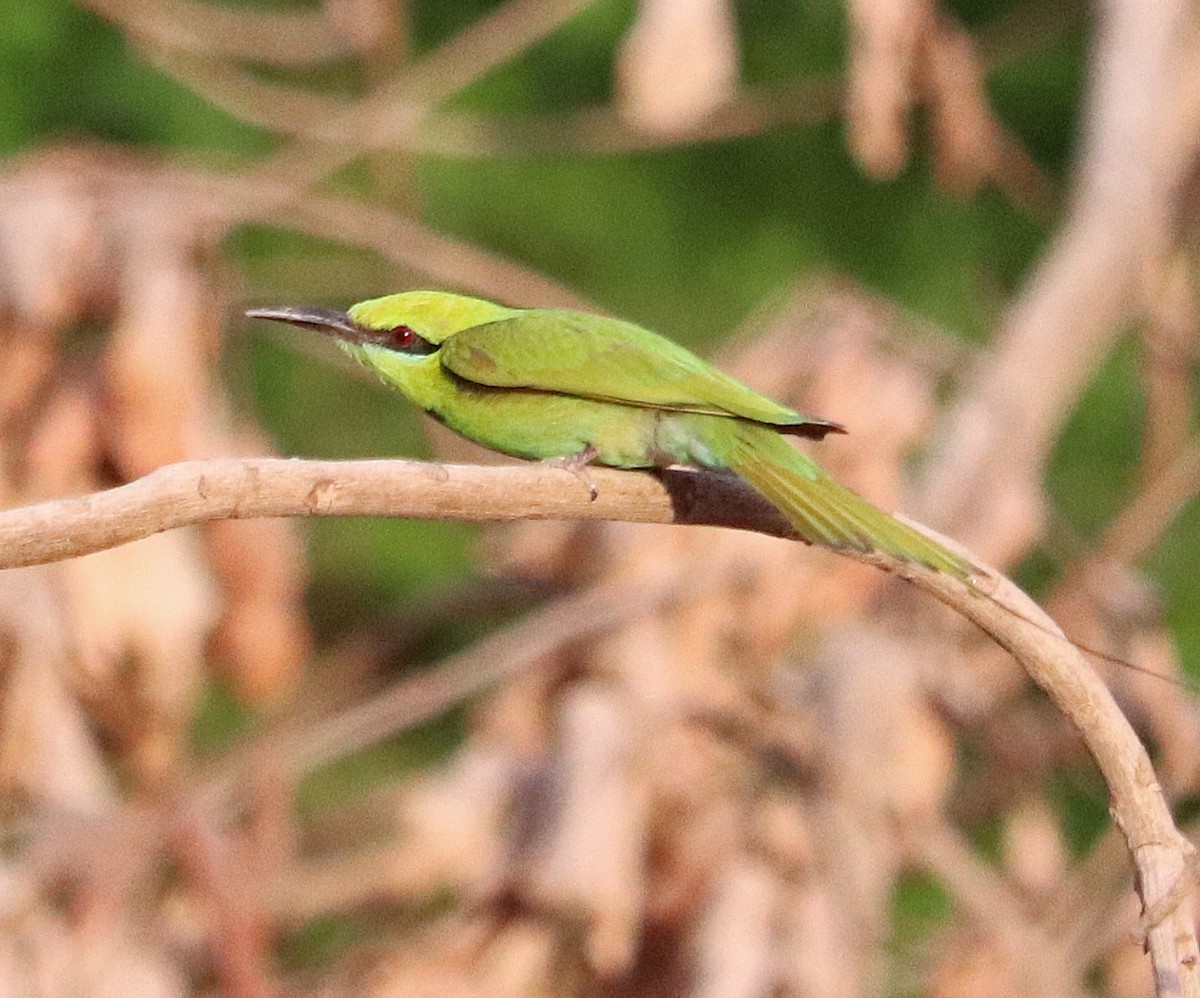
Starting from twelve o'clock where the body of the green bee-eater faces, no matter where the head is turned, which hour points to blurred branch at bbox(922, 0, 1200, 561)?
The blurred branch is roughly at 4 o'clock from the green bee-eater.

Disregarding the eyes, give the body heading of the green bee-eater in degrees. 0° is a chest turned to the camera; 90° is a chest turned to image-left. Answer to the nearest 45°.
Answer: approximately 90°

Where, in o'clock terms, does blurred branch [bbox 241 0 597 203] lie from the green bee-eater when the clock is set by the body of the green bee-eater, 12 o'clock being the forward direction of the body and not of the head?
The blurred branch is roughly at 3 o'clock from the green bee-eater.

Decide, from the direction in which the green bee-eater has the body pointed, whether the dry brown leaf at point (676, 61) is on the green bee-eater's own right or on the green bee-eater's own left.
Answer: on the green bee-eater's own right

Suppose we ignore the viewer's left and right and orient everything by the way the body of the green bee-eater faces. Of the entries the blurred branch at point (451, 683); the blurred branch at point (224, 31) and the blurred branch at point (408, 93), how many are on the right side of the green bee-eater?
3

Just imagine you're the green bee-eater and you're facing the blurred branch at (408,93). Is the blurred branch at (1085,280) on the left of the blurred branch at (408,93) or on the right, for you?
right

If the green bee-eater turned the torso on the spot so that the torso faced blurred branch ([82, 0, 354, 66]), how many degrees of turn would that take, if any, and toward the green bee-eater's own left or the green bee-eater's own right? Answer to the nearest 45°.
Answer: approximately 90° to the green bee-eater's own right

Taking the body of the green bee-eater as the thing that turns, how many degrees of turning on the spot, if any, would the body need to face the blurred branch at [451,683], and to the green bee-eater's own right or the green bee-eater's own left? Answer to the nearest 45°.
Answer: approximately 90° to the green bee-eater's own right
